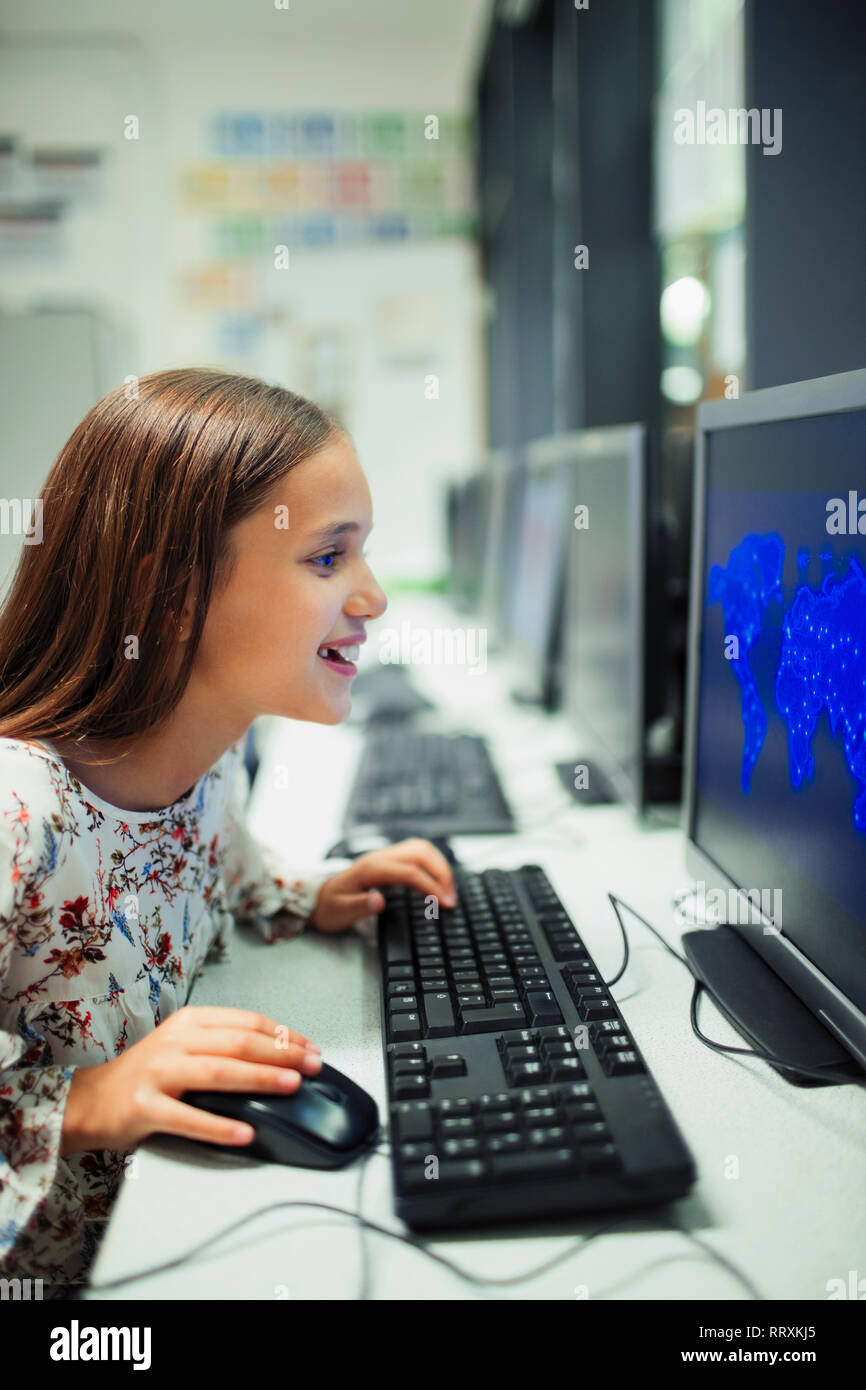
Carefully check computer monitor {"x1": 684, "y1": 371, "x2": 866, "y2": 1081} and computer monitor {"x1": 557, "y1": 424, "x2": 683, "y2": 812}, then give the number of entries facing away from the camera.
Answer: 0

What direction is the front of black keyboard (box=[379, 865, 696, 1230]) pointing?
to the viewer's left

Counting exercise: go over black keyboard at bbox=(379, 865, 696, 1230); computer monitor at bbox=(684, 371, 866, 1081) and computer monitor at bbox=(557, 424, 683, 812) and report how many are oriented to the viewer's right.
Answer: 0

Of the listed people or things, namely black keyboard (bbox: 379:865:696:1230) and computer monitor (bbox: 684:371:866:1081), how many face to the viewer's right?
0

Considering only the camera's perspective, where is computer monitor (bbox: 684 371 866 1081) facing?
facing the viewer and to the left of the viewer

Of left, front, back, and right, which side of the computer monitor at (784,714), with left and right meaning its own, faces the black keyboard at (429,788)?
right

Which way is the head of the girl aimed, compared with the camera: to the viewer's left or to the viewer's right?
to the viewer's right

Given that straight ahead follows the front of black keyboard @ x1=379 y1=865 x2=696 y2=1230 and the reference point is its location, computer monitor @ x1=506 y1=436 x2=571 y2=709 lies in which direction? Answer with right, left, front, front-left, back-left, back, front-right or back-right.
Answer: right

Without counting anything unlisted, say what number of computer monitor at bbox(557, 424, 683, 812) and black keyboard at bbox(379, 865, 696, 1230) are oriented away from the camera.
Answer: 0

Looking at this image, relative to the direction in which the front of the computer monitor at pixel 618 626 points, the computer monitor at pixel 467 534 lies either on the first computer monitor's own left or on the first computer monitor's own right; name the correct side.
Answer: on the first computer monitor's own right

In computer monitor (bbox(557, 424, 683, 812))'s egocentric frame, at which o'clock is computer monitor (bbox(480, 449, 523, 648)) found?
computer monitor (bbox(480, 449, 523, 648)) is roughly at 4 o'clock from computer monitor (bbox(557, 424, 683, 812)).

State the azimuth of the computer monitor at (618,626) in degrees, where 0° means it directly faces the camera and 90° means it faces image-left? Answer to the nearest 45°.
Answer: approximately 45°
